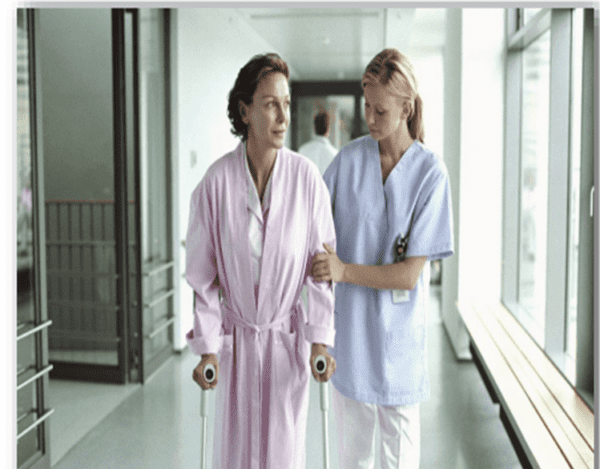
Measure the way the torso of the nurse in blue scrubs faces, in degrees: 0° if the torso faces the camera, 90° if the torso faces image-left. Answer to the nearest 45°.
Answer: approximately 45°

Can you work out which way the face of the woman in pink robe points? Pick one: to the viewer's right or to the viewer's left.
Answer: to the viewer's right

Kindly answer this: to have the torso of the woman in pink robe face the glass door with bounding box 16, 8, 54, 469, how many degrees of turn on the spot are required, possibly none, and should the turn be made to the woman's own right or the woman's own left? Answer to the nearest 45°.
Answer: approximately 135° to the woman's own right

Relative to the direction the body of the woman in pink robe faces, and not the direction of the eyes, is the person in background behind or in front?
behind

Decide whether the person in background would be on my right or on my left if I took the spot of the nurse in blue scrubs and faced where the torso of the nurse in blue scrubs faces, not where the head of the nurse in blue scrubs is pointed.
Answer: on my right

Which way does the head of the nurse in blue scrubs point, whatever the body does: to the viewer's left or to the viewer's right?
to the viewer's left

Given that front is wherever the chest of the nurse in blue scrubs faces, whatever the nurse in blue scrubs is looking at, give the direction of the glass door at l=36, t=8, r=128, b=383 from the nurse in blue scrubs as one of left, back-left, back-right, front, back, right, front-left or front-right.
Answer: right

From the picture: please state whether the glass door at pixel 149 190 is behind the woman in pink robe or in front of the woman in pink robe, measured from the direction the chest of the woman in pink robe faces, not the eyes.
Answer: behind

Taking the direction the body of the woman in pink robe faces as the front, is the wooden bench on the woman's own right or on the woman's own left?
on the woman's own left

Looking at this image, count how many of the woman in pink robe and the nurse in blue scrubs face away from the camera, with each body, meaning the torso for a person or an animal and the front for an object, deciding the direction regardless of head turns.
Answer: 0

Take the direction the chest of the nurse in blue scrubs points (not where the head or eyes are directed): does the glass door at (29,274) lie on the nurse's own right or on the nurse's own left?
on the nurse's own right
